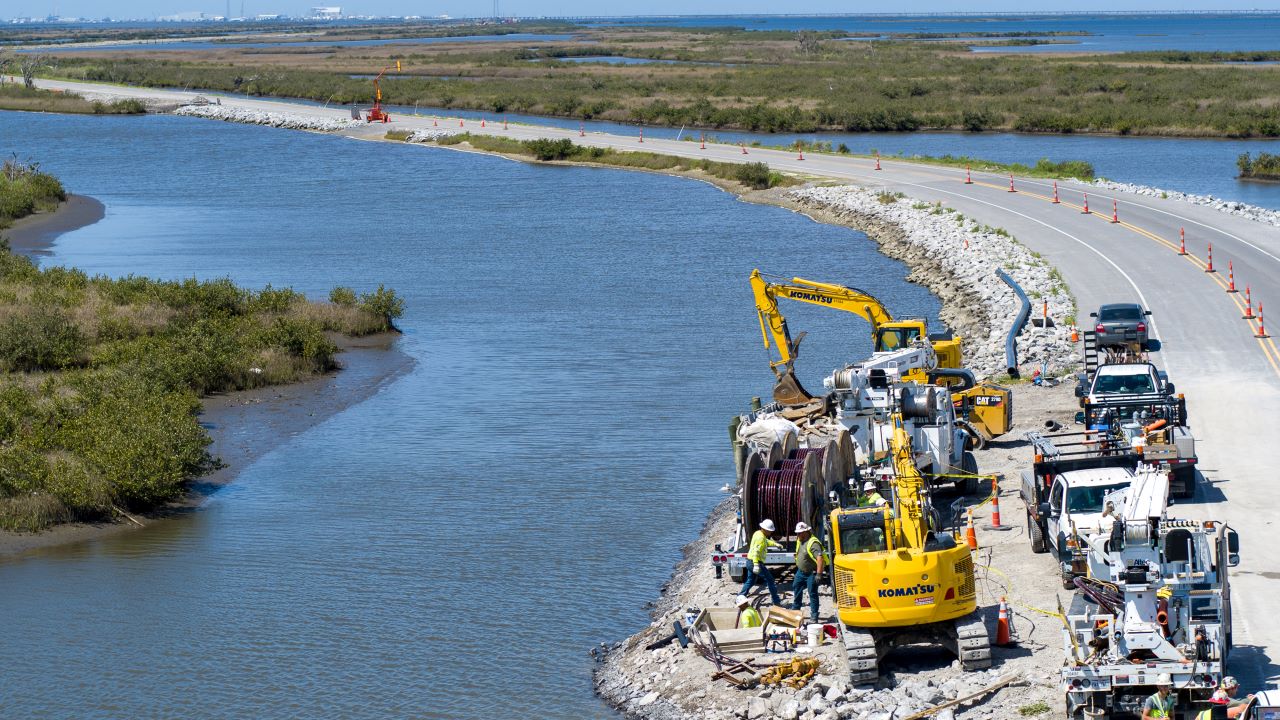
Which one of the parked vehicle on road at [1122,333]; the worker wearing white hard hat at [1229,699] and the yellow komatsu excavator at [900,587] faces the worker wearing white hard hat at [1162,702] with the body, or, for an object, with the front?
the worker wearing white hard hat at [1229,699]

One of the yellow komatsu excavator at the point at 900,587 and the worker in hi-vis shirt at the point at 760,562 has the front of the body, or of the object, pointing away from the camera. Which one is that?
the yellow komatsu excavator

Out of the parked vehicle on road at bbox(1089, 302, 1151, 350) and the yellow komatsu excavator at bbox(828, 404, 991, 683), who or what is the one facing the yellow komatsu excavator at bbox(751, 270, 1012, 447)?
the yellow komatsu excavator at bbox(828, 404, 991, 683)

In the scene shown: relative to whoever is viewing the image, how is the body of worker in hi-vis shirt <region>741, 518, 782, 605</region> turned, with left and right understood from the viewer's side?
facing to the right of the viewer
